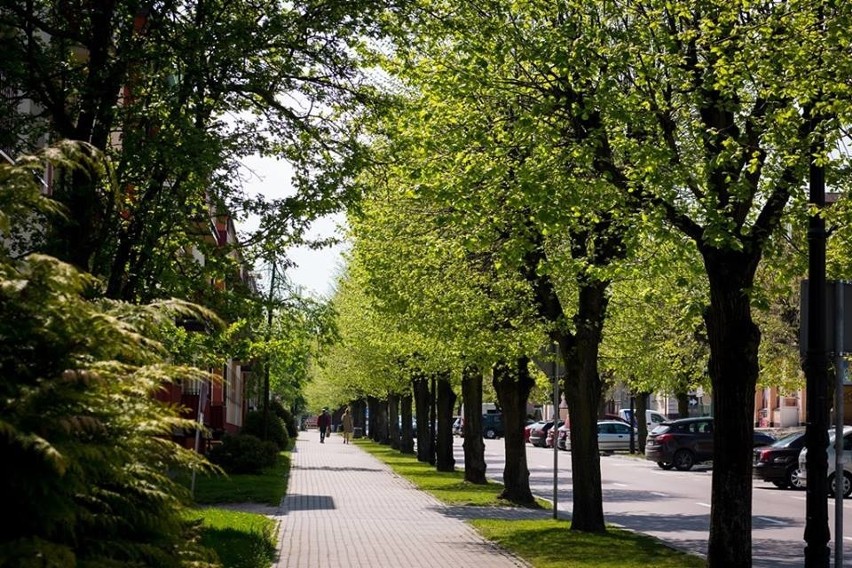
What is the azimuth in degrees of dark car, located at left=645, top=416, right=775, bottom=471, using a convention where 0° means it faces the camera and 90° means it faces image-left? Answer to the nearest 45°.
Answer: approximately 225°

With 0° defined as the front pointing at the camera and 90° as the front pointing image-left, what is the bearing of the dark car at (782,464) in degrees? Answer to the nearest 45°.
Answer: approximately 225°

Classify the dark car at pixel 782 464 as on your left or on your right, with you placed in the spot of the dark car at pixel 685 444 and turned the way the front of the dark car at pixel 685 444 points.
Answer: on your right
